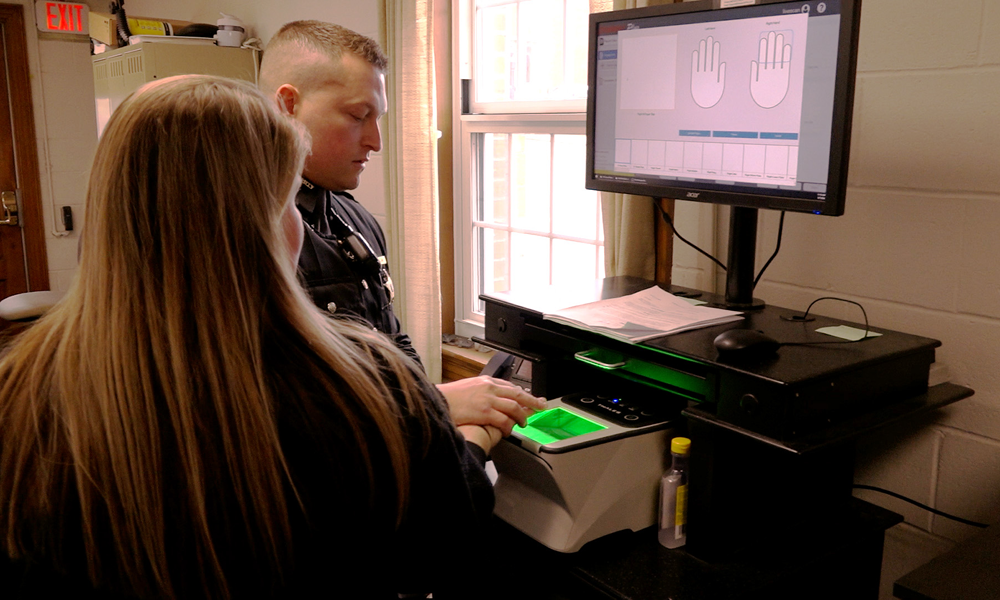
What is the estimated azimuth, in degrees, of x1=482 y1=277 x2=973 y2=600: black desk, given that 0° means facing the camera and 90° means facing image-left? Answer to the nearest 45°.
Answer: approximately 45°

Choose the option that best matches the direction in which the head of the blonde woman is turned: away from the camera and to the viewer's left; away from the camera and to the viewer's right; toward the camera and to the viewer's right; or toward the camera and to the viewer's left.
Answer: away from the camera and to the viewer's right

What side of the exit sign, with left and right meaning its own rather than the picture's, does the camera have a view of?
front

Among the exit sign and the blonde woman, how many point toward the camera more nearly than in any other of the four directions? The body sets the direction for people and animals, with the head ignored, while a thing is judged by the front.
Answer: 1

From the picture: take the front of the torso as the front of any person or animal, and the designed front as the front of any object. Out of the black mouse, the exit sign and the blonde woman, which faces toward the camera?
the exit sign

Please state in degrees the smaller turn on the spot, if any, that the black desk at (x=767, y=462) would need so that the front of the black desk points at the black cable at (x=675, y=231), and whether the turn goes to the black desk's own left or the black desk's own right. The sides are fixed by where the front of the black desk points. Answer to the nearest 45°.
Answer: approximately 135° to the black desk's own right

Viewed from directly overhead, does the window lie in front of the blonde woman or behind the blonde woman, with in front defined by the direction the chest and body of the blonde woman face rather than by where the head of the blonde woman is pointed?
in front

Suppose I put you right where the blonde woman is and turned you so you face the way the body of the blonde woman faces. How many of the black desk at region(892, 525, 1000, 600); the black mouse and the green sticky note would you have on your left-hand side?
0

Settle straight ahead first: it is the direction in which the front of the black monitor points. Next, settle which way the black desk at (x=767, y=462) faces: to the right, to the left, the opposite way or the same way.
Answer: the same way

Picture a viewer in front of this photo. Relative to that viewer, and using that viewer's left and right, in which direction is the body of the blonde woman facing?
facing away from the viewer and to the right of the viewer

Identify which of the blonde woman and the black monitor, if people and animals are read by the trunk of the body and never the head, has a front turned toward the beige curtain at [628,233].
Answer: the blonde woman

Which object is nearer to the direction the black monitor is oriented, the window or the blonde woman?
the blonde woman

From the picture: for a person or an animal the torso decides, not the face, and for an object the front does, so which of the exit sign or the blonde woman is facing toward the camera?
the exit sign

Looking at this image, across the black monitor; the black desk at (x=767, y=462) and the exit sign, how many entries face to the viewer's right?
0
